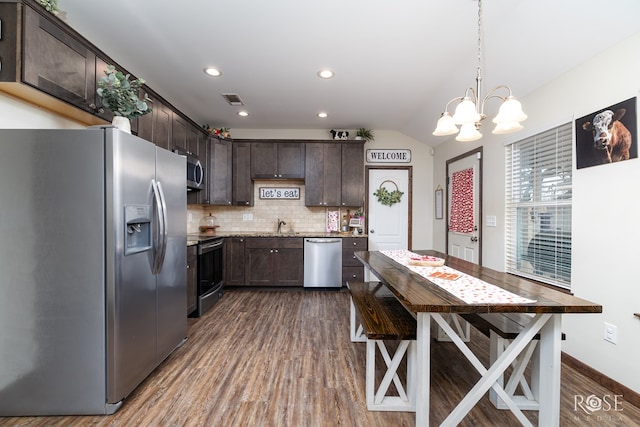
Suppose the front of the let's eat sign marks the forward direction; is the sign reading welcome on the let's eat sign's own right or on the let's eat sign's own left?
on the let's eat sign's own left

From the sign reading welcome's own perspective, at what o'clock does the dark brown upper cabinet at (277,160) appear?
The dark brown upper cabinet is roughly at 2 o'clock from the sign reading welcome.

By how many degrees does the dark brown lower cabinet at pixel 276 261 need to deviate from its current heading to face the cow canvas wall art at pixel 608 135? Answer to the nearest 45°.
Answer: approximately 45° to its left

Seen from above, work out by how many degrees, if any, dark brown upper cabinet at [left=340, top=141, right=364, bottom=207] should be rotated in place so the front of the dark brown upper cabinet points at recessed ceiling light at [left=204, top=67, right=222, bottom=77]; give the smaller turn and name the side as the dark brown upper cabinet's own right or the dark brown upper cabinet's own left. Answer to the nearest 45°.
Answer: approximately 45° to the dark brown upper cabinet's own right

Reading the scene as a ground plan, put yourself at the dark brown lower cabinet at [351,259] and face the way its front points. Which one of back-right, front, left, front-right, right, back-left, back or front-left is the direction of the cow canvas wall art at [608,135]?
front-left

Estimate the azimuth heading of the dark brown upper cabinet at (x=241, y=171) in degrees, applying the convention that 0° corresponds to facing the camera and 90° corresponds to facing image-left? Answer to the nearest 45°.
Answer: approximately 0°

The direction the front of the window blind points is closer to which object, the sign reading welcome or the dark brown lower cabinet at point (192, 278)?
the dark brown lower cabinet

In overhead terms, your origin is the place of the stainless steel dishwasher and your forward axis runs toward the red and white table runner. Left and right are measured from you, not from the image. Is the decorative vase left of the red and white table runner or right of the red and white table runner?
right

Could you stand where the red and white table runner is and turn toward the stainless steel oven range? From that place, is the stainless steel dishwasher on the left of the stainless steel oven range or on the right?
right
